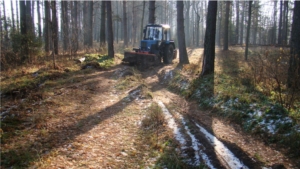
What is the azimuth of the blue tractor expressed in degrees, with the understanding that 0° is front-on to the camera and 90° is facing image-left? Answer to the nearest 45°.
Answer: approximately 45°
